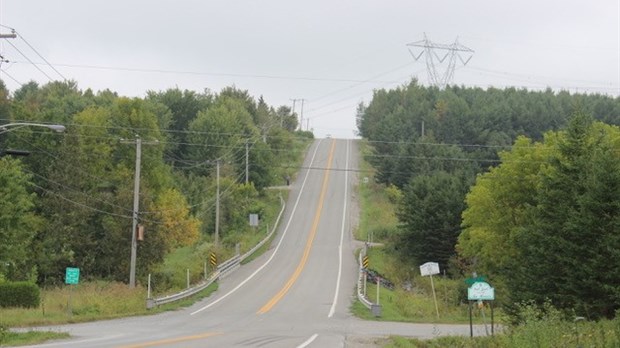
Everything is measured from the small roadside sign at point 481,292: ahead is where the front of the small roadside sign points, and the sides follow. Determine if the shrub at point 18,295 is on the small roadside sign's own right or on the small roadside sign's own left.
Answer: on the small roadside sign's own right

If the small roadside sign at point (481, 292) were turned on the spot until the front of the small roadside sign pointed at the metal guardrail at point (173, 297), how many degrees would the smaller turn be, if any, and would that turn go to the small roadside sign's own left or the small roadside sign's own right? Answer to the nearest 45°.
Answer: approximately 135° to the small roadside sign's own right

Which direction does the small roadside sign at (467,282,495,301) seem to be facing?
toward the camera
